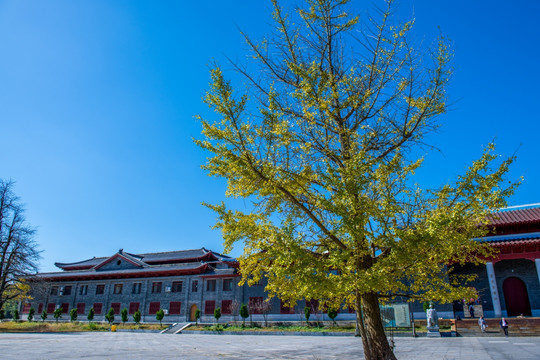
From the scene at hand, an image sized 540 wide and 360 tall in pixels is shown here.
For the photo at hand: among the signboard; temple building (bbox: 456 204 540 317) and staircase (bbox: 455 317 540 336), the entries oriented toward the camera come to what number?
3

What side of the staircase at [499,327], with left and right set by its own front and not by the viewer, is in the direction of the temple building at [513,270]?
back

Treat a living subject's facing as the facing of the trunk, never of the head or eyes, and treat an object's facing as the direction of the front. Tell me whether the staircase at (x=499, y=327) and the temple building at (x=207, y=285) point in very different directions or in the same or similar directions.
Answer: same or similar directions

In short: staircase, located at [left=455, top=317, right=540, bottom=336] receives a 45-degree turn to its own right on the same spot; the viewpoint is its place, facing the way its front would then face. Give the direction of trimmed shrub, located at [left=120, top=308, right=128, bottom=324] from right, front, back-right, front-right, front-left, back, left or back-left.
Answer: front-right

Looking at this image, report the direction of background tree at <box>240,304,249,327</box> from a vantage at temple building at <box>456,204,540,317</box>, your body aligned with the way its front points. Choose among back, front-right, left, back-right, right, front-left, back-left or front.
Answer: right

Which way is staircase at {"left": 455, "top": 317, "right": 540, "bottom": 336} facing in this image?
toward the camera

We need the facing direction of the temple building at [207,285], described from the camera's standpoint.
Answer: facing the viewer and to the left of the viewer

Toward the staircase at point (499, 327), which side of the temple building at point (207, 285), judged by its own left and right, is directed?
left

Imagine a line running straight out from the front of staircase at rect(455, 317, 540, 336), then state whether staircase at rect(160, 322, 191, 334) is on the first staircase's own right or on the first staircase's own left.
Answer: on the first staircase's own right

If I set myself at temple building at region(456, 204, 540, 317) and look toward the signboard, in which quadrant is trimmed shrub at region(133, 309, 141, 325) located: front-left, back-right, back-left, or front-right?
front-right

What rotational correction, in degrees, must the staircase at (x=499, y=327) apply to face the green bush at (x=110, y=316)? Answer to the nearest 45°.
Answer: approximately 90° to its right

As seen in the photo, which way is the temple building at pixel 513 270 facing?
toward the camera

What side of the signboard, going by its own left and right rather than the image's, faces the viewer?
front

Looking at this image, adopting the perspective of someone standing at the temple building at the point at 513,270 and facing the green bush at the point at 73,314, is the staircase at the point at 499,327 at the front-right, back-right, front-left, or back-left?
front-left

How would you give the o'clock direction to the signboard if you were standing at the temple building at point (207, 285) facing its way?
The signboard is roughly at 9 o'clock from the temple building.

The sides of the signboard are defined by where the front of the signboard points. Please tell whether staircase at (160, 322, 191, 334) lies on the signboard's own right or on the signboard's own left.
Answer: on the signboard's own right
